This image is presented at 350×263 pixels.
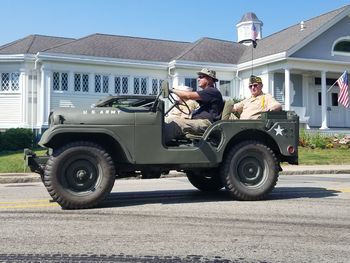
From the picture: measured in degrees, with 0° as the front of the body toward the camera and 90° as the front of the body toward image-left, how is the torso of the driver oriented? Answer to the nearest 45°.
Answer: approximately 90°

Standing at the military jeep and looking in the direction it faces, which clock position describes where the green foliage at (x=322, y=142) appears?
The green foliage is roughly at 4 o'clock from the military jeep.

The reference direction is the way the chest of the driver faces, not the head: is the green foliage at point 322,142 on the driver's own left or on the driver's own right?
on the driver's own right

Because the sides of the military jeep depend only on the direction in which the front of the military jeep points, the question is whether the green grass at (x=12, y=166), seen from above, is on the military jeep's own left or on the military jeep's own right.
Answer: on the military jeep's own right

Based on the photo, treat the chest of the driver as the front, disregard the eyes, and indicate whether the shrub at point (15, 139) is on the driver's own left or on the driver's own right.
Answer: on the driver's own right

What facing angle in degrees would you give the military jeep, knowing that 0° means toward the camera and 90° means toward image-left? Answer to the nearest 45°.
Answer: approximately 90°

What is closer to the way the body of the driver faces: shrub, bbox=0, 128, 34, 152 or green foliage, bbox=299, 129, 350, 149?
the shrub

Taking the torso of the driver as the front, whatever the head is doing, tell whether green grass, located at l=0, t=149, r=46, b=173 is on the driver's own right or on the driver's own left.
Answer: on the driver's own right

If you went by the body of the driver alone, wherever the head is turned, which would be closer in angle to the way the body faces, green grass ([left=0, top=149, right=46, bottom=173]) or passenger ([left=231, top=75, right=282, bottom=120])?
the green grass

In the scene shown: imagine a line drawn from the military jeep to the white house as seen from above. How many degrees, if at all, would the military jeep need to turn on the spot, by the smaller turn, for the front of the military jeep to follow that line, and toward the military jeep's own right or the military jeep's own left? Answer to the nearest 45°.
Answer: approximately 90° to the military jeep's own right

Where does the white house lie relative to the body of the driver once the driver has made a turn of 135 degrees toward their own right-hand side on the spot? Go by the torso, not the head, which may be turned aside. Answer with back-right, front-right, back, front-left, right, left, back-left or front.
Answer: front-left

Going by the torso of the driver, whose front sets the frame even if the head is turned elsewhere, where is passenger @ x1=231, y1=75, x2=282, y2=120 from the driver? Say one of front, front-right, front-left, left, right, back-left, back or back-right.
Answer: back-right
